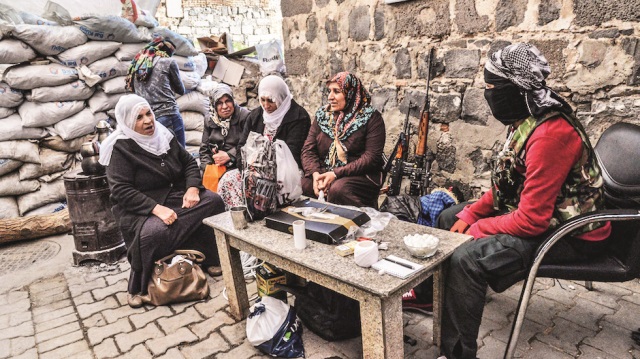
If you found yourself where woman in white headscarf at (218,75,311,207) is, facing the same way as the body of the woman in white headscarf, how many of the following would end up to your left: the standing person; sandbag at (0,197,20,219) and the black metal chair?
1

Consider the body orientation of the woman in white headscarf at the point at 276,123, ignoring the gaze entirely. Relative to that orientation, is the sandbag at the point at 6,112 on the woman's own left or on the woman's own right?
on the woman's own right

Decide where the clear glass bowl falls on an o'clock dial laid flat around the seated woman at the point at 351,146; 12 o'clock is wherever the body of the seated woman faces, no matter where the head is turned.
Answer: The clear glass bowl is roughly at 10 o'clock from the seated woman.

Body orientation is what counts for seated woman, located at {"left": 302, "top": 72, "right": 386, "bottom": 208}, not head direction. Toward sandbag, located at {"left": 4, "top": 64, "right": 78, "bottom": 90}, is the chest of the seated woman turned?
no

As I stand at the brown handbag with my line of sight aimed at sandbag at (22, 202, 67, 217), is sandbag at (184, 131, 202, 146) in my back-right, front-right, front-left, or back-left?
front-right

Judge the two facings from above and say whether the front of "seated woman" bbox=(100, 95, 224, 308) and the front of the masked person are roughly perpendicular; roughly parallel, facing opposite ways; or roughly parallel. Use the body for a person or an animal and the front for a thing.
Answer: roughly parallel, facing opposite ways

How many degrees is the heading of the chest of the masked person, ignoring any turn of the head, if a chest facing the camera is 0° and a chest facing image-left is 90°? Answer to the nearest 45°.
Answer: approximately 90°

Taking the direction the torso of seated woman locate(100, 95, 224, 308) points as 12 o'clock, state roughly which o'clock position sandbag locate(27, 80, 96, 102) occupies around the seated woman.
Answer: The sandbag is roughly at 7 o'clock from the seated woman.

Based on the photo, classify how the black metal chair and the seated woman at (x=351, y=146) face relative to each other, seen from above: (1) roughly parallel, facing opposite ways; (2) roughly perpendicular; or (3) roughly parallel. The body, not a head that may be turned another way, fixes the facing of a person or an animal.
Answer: roughly perpendicular

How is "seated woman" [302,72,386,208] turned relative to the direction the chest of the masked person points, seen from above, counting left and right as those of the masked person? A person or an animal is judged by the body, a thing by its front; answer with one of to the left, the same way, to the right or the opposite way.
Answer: to the left

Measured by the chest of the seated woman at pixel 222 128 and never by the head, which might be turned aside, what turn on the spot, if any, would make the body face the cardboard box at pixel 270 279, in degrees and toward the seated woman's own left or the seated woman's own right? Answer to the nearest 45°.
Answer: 0° — they already face it

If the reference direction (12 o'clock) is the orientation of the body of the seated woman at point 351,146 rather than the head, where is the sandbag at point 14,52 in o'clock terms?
The sandbag is roughly at 2 o'clock from the seated woman.

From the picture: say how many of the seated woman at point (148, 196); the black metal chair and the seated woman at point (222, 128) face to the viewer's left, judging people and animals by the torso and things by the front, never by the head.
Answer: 1

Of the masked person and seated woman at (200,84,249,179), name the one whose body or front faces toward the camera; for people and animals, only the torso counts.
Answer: the seated woman

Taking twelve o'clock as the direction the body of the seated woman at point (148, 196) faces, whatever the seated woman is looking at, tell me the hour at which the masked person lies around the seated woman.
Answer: The masked person is roughly at 12 o'clock from the seated woman.

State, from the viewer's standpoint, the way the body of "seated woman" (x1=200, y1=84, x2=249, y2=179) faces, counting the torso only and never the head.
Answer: toward the camera

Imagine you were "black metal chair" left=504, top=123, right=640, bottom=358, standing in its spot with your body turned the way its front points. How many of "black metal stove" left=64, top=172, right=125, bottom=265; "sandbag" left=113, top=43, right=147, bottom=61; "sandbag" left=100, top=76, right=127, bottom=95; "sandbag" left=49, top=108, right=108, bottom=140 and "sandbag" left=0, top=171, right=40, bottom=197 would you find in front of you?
5

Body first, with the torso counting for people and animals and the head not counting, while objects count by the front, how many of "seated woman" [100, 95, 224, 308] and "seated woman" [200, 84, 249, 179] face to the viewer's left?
0

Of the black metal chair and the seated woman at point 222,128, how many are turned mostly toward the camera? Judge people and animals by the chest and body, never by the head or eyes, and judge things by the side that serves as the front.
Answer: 1

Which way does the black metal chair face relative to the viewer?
to the viewer's left

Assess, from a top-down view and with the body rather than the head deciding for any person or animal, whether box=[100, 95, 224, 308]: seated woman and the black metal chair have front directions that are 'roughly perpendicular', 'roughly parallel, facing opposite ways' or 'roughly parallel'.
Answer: roughly parallel, facing opposite ways

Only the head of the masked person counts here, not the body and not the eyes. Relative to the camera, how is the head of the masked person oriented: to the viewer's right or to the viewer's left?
to the viewer's left

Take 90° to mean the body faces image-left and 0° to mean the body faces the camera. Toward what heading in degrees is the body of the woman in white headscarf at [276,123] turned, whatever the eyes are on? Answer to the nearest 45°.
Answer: approximately 45°

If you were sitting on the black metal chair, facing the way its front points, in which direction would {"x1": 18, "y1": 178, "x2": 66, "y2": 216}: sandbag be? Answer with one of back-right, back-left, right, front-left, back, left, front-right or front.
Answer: front

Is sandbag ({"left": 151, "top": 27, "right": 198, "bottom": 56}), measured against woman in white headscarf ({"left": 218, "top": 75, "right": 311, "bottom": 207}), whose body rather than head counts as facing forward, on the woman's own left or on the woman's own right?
on the woman's own right
